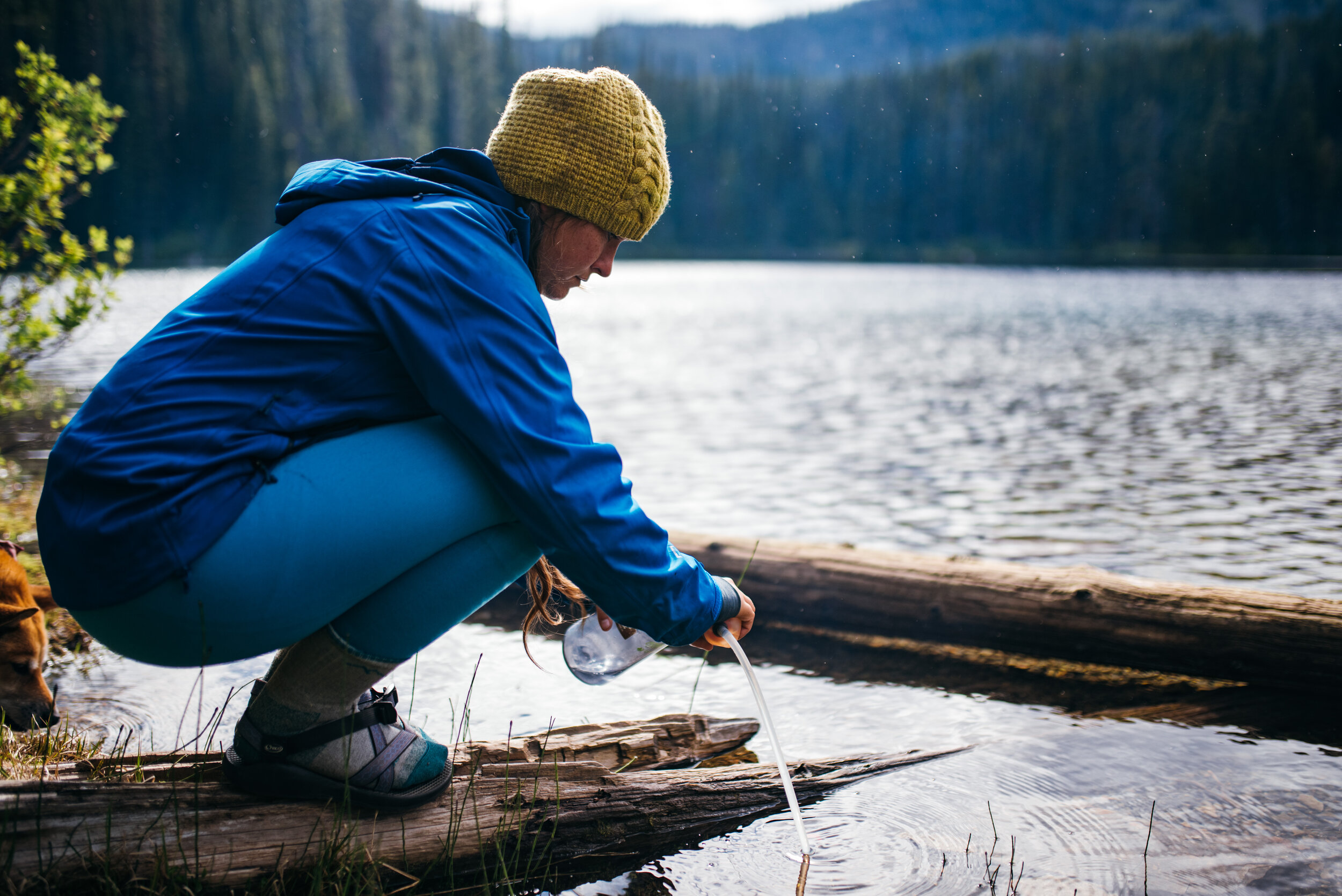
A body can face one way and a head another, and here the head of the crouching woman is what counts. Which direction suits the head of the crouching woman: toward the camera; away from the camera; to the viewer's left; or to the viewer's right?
to the viewer's right

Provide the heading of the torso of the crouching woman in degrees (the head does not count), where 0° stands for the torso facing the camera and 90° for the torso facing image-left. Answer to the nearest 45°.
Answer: approximately 270°
